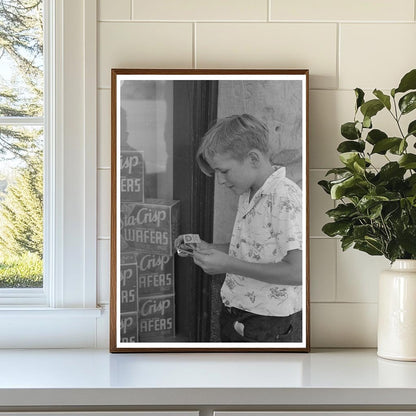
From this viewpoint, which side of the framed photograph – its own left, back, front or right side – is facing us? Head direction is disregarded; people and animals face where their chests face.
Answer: front
